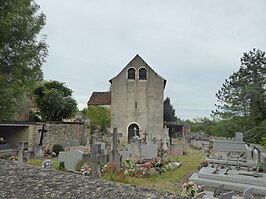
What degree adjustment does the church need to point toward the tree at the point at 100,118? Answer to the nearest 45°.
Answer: approximately 90° to its right

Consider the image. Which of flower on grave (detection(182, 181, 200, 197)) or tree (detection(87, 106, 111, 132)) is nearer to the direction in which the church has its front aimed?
the flower on grave

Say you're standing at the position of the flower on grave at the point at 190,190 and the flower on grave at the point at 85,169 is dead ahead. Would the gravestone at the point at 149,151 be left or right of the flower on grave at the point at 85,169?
right

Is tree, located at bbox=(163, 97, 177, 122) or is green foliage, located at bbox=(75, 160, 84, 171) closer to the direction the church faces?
the green foliage

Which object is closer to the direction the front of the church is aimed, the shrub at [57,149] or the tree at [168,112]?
the shrub

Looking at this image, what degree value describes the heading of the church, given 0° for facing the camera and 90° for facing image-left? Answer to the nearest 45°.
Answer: approximately 0°

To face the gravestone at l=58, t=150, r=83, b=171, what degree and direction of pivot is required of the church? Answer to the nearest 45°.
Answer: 0° — it already faces it

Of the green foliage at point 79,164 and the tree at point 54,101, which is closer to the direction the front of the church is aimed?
the green foliage
